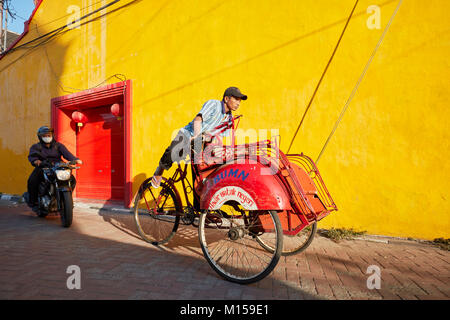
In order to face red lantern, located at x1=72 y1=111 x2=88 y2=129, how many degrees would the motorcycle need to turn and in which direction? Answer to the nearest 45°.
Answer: approximately 135° to its left

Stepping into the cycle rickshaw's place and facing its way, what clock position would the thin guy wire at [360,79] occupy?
The thin guy wire is roughly at 9 o'clock from the cycle rickshaw.

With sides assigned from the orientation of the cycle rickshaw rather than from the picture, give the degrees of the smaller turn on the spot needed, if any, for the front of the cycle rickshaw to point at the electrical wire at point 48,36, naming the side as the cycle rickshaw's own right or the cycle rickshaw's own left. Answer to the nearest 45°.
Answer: approximately 180°

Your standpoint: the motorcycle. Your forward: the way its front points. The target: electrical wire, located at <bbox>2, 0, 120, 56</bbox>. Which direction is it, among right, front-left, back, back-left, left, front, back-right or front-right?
back-left

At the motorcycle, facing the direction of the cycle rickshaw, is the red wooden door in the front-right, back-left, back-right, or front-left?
back-left

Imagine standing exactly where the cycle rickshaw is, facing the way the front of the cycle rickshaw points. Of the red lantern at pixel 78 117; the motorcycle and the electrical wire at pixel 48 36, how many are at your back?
3

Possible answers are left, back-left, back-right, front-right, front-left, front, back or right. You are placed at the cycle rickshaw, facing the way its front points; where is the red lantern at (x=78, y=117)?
back

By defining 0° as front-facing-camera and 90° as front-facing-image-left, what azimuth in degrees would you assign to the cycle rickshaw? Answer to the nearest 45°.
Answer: approximately 315°
